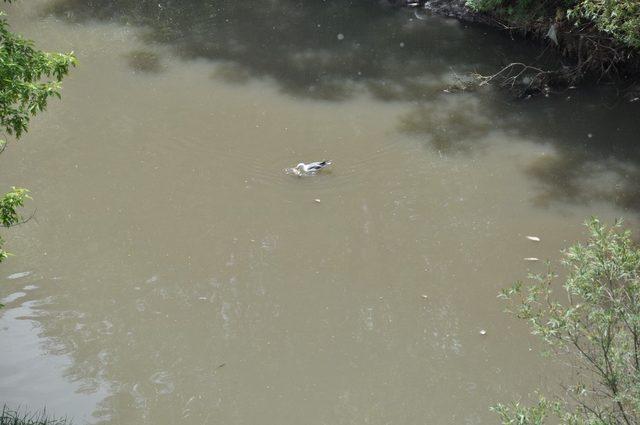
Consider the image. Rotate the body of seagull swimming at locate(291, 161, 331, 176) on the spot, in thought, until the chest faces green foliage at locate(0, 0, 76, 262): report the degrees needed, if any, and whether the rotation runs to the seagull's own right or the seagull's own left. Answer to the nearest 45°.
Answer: approximately 45° to the seagull's own left

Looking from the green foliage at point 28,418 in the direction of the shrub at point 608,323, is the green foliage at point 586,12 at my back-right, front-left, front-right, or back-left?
front-left

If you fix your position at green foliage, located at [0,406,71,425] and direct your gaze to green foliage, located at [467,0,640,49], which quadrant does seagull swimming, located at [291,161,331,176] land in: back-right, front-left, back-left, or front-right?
front-left

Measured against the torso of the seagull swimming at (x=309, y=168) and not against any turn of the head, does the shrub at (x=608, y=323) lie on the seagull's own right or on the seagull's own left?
on the seagull's own left

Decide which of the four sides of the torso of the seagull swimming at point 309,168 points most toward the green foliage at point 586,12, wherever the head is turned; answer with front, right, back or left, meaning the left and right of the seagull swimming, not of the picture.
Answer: back

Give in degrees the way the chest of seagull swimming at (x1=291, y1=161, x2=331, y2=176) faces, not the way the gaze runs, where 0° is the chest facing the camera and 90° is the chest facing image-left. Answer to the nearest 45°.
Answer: approximately 90°

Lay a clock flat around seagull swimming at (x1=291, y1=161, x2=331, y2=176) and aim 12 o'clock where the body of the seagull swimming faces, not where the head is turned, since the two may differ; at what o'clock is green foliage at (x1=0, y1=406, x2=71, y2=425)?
The green foliage is roughly at 10 o'clock from the seagull swimming.

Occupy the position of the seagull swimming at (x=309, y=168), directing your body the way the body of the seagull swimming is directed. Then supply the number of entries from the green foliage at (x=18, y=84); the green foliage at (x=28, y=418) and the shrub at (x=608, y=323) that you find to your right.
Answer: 0
